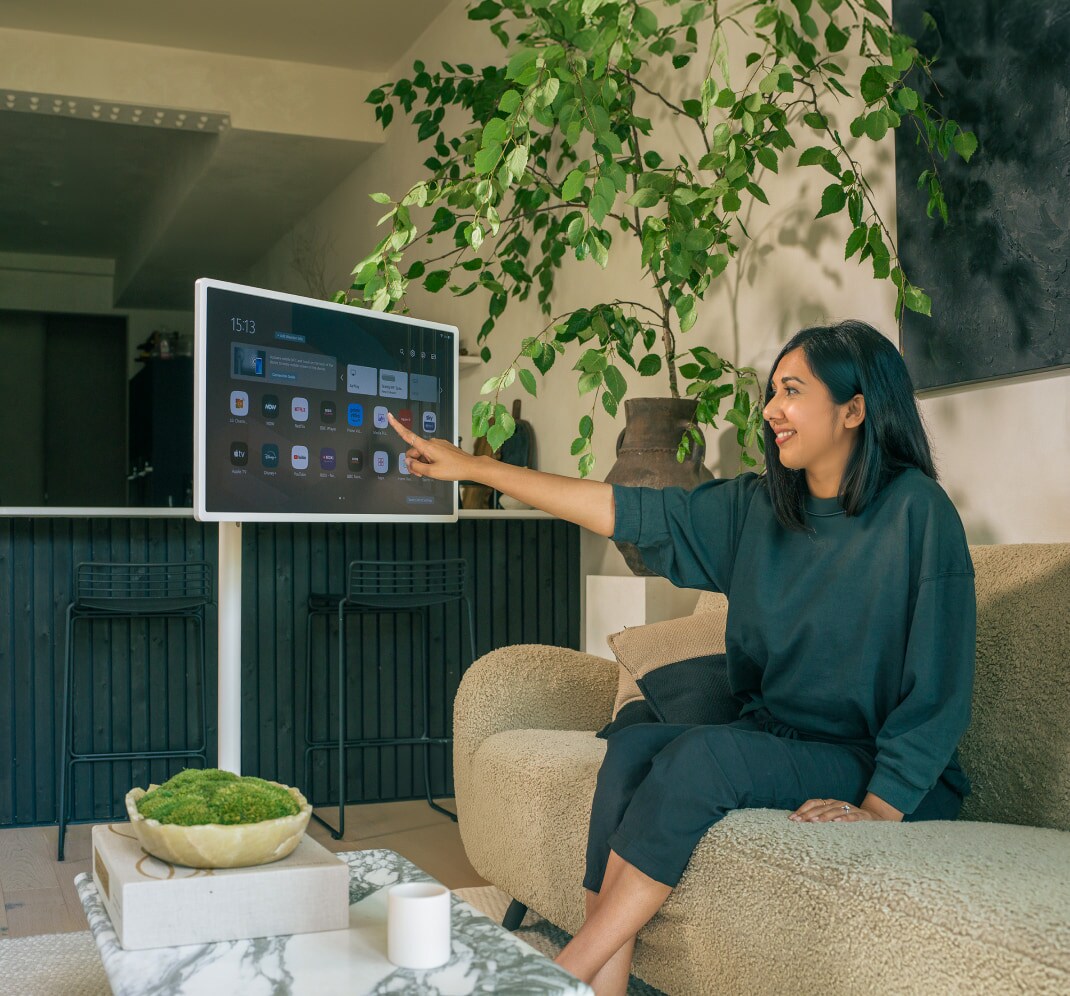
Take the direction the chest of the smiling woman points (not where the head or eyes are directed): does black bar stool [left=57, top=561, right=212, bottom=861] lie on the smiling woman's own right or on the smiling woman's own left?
on the smiling woman's own right

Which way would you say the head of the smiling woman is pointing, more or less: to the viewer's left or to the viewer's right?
to the viewer's left

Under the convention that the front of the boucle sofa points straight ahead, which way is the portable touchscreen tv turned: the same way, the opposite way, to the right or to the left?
to the left

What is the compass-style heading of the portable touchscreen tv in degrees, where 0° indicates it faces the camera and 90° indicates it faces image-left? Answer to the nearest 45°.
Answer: approximately 315°

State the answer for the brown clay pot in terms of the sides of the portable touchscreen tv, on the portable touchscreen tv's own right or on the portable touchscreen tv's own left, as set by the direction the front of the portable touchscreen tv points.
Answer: on the portable touchscreen tv's own left
